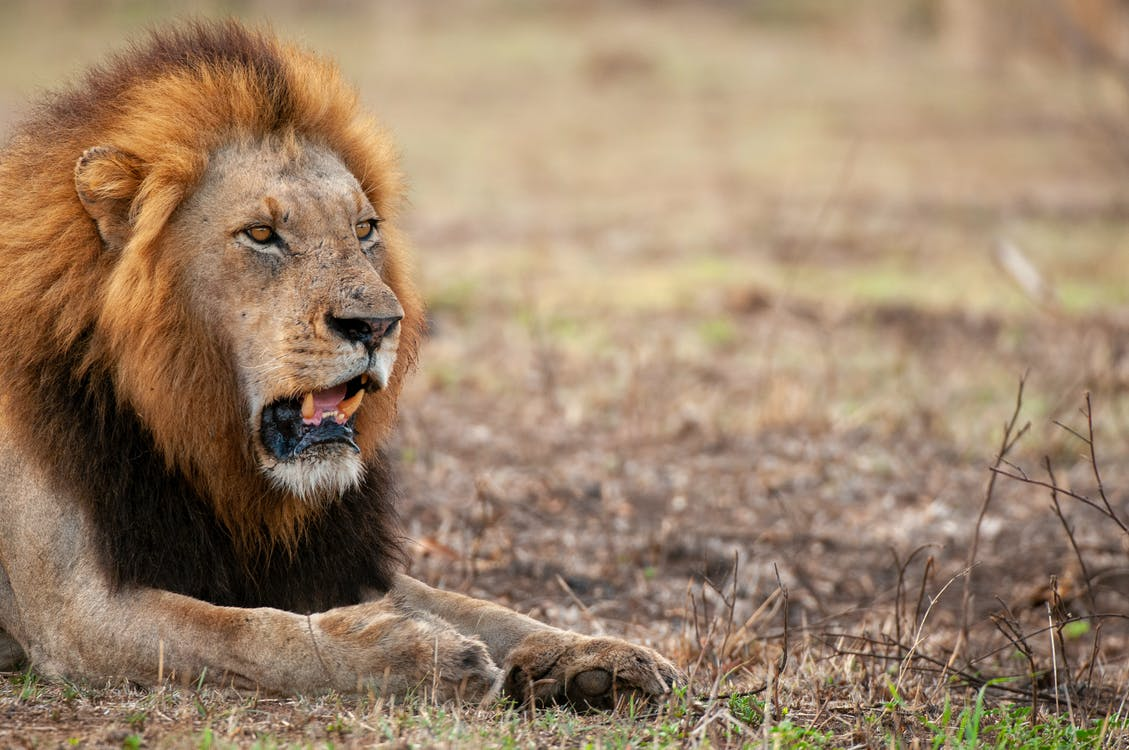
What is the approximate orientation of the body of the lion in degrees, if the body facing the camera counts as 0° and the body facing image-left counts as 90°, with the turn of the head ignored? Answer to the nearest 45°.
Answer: approximately 315°

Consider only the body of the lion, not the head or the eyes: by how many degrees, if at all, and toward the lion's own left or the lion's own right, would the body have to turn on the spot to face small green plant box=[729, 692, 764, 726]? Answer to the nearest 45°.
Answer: approximately 45° to the lion's own left
